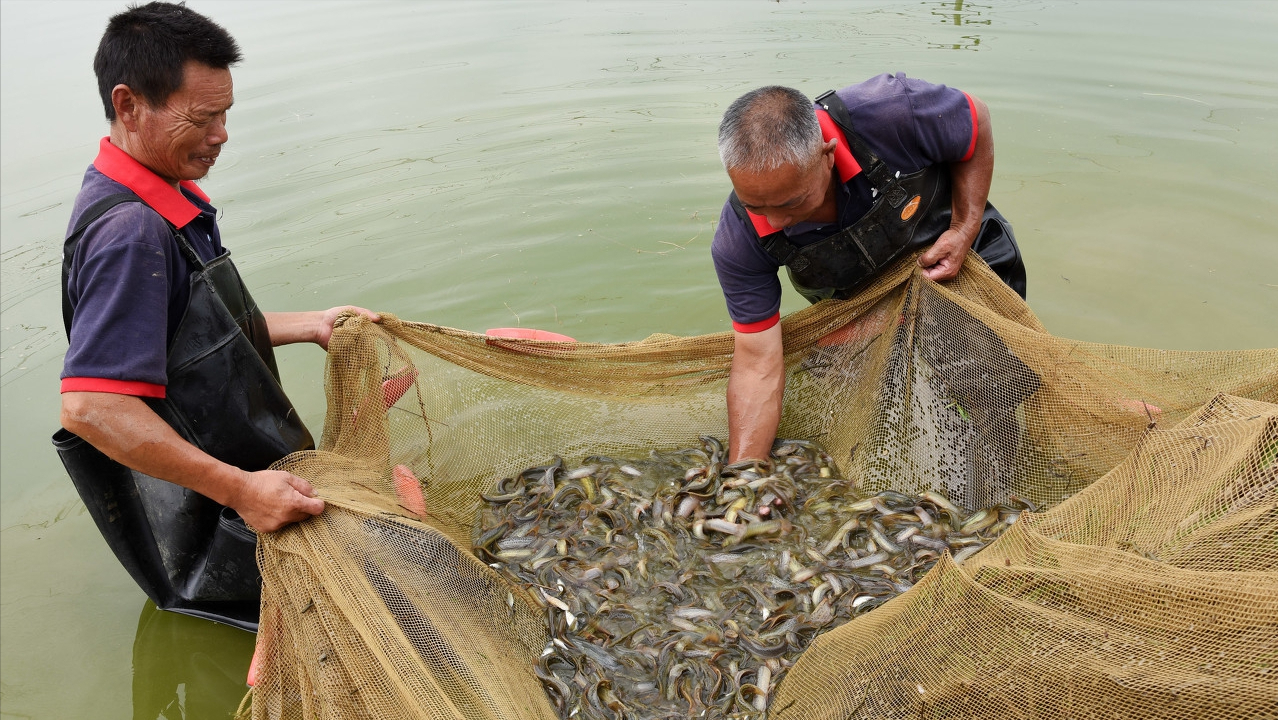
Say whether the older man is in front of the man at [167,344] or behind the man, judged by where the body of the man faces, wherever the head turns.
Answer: in front

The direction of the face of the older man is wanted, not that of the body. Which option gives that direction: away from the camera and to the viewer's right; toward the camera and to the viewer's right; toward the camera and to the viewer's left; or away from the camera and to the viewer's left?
toward the camera and to the viewer's left

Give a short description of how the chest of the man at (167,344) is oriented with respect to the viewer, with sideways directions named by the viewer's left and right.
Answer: facing to the right of the viewer
